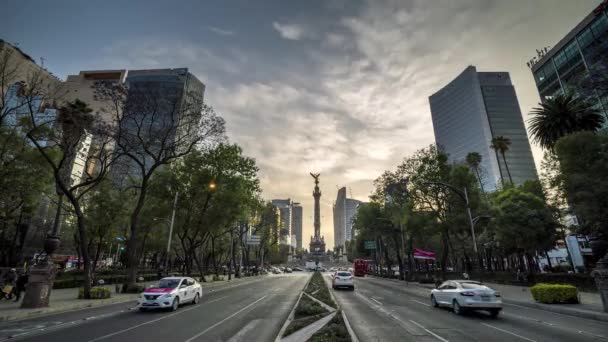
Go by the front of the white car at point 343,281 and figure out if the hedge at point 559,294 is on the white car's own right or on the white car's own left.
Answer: on the white car's own right

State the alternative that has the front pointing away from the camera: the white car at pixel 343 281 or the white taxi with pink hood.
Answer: the white car

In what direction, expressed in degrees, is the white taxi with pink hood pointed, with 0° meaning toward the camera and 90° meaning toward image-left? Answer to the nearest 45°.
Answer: approximately 45°

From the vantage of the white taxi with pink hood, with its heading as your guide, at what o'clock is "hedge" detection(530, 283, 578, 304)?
The hedge is roughly at 8 o'clock from the white taxi with pink hood.

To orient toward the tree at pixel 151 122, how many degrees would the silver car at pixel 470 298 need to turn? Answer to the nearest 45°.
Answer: approximately 45° to its left

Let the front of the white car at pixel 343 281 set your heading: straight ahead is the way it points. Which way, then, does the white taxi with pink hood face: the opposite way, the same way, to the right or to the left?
the opposite way

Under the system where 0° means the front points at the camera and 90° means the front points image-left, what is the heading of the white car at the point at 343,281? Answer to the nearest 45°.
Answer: approximately 180°

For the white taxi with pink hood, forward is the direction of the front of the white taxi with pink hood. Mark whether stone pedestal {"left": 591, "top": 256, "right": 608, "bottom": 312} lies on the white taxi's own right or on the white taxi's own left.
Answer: on the white taxi's own left

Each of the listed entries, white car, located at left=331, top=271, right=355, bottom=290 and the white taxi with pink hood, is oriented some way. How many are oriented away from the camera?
1

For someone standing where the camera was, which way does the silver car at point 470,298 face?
facing away from the viewer and to the left of the viewer

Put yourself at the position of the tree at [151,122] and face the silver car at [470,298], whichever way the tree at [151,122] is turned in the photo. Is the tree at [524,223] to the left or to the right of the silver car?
left

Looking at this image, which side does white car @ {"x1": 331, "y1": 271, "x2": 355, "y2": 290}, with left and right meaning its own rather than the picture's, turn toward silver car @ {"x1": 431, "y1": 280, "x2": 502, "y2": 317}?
back

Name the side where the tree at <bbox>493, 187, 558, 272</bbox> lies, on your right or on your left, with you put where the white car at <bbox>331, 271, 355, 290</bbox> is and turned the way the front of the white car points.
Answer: on your right

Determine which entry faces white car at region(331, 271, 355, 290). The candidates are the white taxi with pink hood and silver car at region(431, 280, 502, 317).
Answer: the silver car

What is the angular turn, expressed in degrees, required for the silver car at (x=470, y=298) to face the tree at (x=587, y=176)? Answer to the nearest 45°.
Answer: approximately 90° to its right

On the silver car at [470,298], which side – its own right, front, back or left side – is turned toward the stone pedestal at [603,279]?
right
